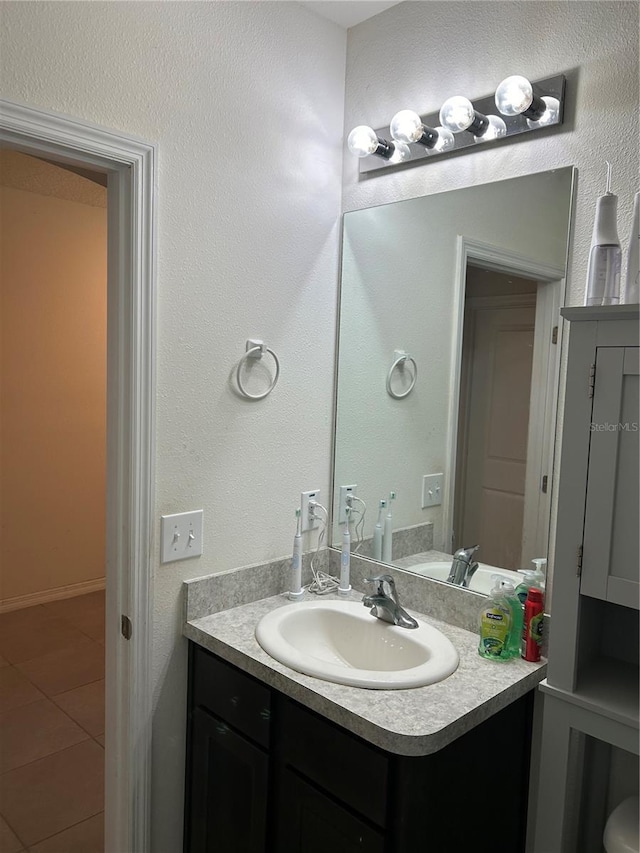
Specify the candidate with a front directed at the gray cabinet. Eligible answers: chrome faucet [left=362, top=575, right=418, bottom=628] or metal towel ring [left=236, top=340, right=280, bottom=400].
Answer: the metal towel ring

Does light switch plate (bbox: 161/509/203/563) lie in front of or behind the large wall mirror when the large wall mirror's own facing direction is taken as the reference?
in front
